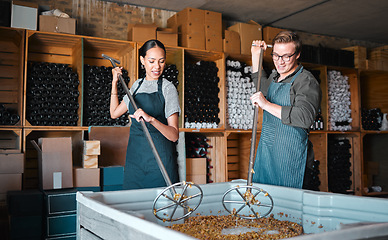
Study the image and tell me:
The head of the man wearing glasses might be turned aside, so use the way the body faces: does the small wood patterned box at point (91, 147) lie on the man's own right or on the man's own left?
on the man's own right

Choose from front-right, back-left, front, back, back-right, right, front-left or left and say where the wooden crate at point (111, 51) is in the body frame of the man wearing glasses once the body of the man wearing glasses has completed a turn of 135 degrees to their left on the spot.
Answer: back-left

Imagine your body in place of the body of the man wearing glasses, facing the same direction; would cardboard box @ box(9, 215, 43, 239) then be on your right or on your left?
on your right

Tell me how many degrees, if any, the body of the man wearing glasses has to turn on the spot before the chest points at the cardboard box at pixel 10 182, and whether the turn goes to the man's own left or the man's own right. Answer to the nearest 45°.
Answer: approximately 45° to the man's own right

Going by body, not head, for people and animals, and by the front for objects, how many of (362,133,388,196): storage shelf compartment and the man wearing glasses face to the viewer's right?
0

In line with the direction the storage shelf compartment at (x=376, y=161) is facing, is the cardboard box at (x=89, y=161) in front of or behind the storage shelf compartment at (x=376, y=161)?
in front

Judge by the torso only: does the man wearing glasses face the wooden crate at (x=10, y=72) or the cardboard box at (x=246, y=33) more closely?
the wooden crate

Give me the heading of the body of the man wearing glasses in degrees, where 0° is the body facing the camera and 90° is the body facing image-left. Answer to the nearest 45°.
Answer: approximately 45°

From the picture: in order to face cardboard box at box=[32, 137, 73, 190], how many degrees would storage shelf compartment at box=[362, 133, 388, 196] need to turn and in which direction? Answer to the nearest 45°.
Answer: approximately 45° to its right

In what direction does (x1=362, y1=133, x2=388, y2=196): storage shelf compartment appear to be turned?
toward the camera

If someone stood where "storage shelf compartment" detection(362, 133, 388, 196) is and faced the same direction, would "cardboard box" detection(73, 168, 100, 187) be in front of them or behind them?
in front

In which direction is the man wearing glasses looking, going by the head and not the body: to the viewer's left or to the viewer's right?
to the viewer's left
